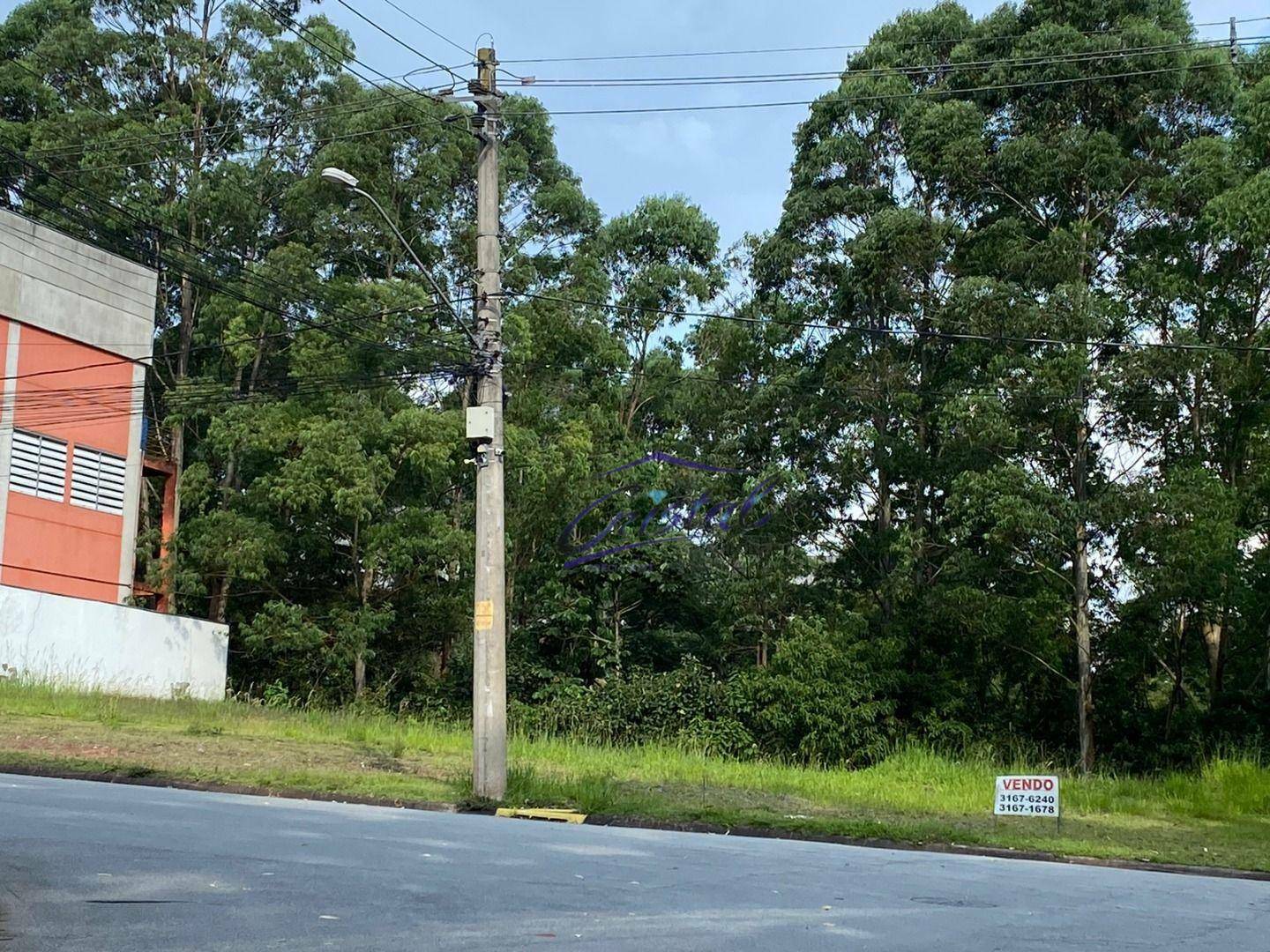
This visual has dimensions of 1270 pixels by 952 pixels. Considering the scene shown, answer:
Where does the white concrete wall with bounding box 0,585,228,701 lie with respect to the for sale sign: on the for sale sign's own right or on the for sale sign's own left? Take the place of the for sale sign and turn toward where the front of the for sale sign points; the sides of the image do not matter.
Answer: on the for sale sign's own right

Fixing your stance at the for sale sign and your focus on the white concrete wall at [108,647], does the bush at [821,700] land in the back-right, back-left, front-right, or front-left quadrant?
front-right

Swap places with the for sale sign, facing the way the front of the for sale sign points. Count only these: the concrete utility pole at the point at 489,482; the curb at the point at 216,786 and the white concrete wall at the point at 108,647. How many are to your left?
0

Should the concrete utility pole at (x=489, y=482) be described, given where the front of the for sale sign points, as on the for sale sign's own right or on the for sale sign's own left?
on the for sale sign's own right

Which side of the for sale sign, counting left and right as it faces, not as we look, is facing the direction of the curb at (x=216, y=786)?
right

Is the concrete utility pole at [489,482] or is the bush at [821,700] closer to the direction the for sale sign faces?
the concrete utility pole

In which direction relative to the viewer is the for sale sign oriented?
toward the camera

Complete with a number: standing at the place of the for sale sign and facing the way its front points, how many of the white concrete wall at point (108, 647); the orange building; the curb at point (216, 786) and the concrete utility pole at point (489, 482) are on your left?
0

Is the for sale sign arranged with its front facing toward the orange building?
no

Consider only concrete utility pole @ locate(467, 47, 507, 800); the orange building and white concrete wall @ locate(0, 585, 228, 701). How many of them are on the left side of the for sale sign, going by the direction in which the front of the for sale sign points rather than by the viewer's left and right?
0

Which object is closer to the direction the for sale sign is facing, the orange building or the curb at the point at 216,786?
the curb

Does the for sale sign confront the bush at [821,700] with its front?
no
